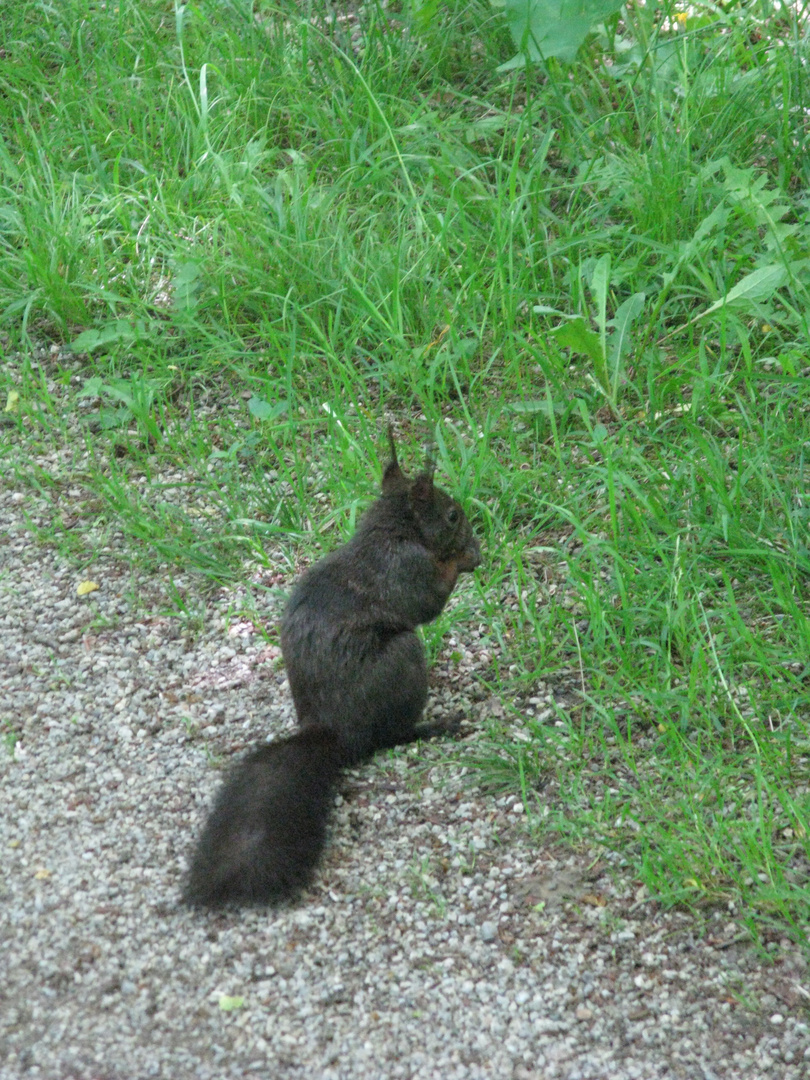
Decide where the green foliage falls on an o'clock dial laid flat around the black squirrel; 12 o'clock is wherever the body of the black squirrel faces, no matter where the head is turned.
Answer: The green foliage is roughly at 11 o'clock from the black squirrel.

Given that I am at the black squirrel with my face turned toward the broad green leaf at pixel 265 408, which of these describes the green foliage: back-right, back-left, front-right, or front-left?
front-right

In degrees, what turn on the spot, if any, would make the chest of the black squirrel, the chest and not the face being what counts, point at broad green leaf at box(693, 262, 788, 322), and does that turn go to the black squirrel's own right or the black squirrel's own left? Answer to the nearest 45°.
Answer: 0° — it already faces it

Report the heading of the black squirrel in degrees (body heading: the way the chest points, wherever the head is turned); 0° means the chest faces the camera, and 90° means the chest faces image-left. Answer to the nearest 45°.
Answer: approximately 225°

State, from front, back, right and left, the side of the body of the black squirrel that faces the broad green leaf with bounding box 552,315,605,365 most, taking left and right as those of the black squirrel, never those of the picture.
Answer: front

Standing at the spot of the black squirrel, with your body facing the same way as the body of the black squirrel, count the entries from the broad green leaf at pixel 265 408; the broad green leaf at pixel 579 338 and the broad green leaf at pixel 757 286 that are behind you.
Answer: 0

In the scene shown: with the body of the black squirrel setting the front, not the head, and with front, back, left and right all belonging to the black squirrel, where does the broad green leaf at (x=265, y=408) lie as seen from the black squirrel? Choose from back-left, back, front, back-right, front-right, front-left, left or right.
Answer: front-left

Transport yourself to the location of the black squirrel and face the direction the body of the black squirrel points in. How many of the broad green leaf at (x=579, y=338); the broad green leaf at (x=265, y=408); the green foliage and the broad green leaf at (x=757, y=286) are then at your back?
0

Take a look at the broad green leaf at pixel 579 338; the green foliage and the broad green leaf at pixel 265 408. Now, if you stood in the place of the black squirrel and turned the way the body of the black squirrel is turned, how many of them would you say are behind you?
0
